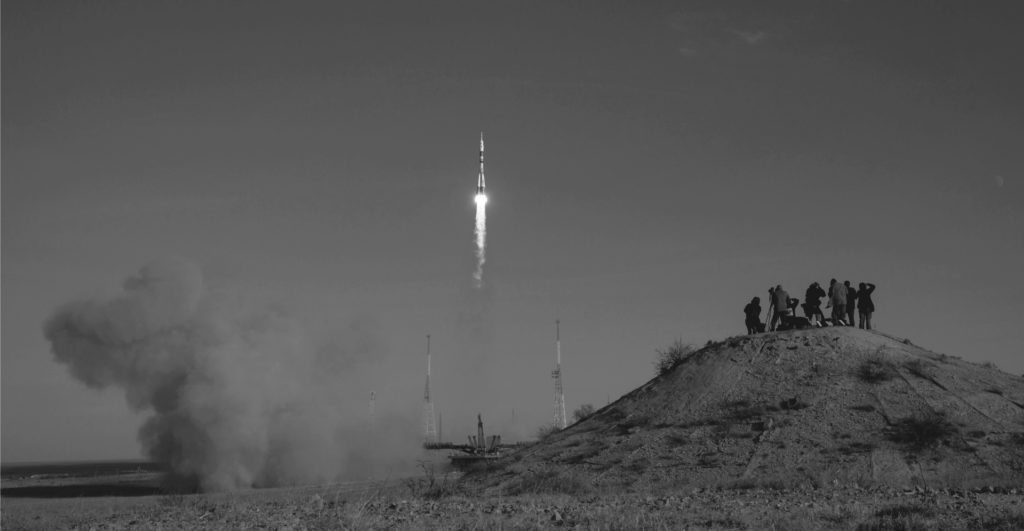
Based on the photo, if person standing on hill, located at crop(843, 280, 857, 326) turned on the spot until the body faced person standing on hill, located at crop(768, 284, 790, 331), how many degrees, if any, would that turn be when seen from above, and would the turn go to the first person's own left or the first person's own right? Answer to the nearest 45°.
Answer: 0° — they already face them

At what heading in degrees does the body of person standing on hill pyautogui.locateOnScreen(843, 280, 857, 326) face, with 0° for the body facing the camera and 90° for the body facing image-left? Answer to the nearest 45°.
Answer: approximately 90°

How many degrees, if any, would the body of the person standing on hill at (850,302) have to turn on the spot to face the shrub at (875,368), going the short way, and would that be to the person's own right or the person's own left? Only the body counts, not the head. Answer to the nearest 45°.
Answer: approximately 90° to the person's own left

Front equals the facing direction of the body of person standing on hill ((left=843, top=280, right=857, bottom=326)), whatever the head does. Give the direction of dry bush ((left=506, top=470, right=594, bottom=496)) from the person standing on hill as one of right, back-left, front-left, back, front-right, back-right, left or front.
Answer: front-left

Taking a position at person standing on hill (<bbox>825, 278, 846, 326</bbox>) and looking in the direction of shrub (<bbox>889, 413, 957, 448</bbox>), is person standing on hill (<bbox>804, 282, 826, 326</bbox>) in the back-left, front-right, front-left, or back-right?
back-right
